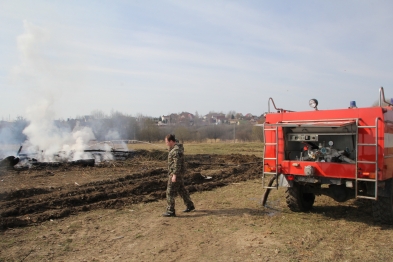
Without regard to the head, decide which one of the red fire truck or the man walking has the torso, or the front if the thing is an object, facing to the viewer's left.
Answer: the man walking

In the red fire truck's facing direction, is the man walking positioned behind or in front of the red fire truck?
behind

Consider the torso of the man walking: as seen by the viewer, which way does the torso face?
to the viewer's left

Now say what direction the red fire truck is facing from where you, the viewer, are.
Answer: facing away from the viewer and to the right of the viewer

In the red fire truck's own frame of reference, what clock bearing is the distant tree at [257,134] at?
The distant tree is roughly at 10 o'clock from the red fire truck.

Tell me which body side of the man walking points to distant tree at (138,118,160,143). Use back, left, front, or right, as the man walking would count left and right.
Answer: right

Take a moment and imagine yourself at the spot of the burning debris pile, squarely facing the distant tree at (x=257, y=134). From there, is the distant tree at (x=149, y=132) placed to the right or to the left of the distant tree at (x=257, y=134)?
left
